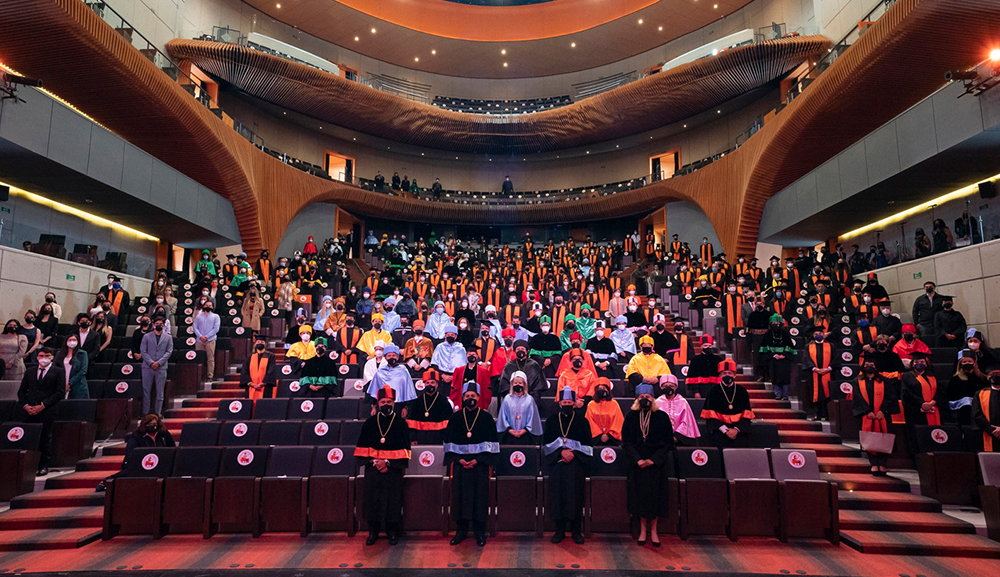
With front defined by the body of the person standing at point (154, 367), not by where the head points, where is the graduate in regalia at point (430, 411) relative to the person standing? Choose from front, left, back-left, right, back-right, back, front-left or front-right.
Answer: front-left

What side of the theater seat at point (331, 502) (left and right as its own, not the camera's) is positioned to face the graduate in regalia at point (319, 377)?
back

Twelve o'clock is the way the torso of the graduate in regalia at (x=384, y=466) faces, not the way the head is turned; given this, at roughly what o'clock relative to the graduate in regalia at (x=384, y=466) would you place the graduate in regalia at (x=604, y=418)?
the graduate in regalia at (x=604, y=418) is roughly at 9 o'clock from the graduate in regalia at (x=384, y=466).

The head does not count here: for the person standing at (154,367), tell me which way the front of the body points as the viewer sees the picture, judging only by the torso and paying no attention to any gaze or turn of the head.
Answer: toward the camera

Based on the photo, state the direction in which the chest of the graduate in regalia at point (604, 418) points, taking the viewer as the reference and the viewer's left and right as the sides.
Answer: facing the viewer

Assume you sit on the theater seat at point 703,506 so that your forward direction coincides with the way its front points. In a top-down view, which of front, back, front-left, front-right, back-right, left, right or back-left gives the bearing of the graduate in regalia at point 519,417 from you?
right

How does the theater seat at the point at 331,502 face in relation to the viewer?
toward the camera

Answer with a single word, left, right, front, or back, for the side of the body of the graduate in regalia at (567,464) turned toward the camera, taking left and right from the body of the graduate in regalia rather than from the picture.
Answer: front

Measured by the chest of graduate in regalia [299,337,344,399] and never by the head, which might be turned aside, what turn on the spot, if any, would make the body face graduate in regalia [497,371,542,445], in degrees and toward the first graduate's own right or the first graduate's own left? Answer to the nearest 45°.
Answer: approximately 45° to the first graduate's own left

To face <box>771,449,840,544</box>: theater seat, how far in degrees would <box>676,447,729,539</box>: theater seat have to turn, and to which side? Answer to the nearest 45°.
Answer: approximately 90° to its left

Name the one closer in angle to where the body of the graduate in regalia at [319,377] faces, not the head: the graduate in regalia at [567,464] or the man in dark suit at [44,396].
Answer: the graduate in regalia

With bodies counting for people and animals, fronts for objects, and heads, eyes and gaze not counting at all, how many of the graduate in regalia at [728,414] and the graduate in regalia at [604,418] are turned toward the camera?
2

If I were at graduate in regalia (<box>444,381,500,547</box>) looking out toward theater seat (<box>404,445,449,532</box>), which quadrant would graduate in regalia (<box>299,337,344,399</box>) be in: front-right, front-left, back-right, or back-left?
front-right
